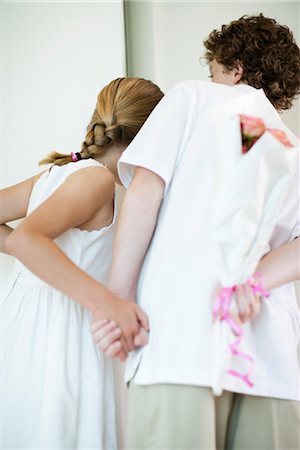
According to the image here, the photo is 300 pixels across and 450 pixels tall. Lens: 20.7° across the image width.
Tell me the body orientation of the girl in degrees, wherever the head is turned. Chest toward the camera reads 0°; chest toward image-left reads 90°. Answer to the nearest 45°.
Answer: approximately 225°

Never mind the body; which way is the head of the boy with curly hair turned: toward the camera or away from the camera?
away from the camera

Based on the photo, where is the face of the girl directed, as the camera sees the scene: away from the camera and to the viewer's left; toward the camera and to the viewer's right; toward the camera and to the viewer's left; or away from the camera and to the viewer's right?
away from the camera and to the viewer's right
